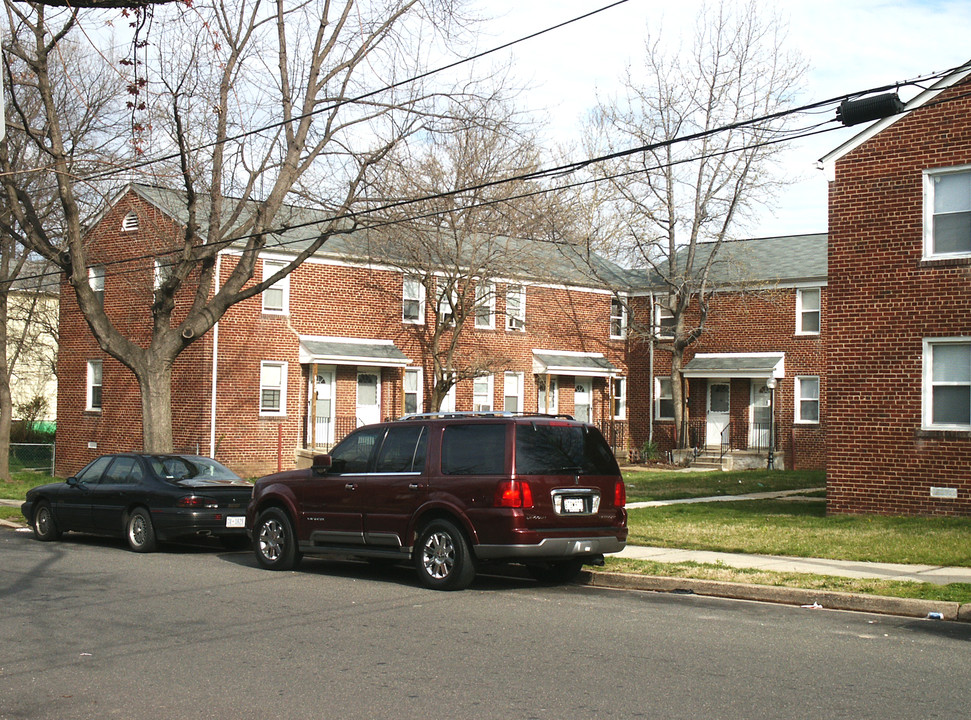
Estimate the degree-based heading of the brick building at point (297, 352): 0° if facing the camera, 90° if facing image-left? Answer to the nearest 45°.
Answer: approximately 315°

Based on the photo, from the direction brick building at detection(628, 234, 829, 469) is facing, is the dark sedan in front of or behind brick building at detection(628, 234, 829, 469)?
in front

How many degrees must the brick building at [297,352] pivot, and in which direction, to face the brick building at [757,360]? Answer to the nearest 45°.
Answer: approximately 45° to its left

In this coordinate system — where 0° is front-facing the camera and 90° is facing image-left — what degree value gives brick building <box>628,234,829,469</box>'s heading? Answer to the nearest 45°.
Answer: approximately 45°

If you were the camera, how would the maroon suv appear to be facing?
facing away from the viewer and to the left of the viewer

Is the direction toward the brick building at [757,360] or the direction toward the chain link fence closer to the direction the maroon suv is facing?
the chain link fence

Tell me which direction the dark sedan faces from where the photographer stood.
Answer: facing away from the viewer and to the left of the viewer

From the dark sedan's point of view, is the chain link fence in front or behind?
in front
